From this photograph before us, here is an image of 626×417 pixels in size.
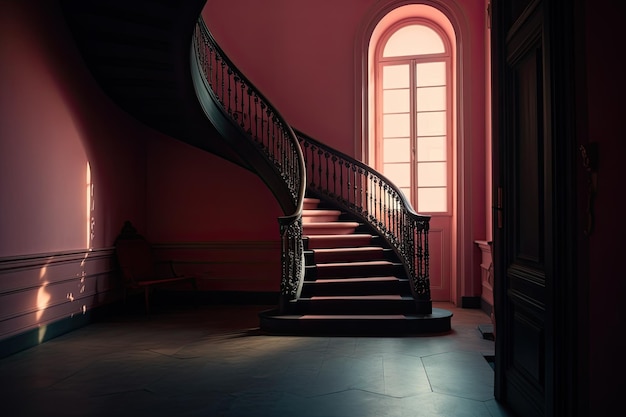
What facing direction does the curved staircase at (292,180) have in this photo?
toward the camera

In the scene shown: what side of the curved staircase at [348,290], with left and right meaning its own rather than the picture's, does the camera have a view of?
front

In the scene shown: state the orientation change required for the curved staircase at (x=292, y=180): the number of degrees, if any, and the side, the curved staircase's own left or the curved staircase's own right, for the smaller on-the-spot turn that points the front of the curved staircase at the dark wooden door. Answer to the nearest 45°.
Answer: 0° — it already faces it

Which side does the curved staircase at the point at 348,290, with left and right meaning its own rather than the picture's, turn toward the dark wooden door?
front
